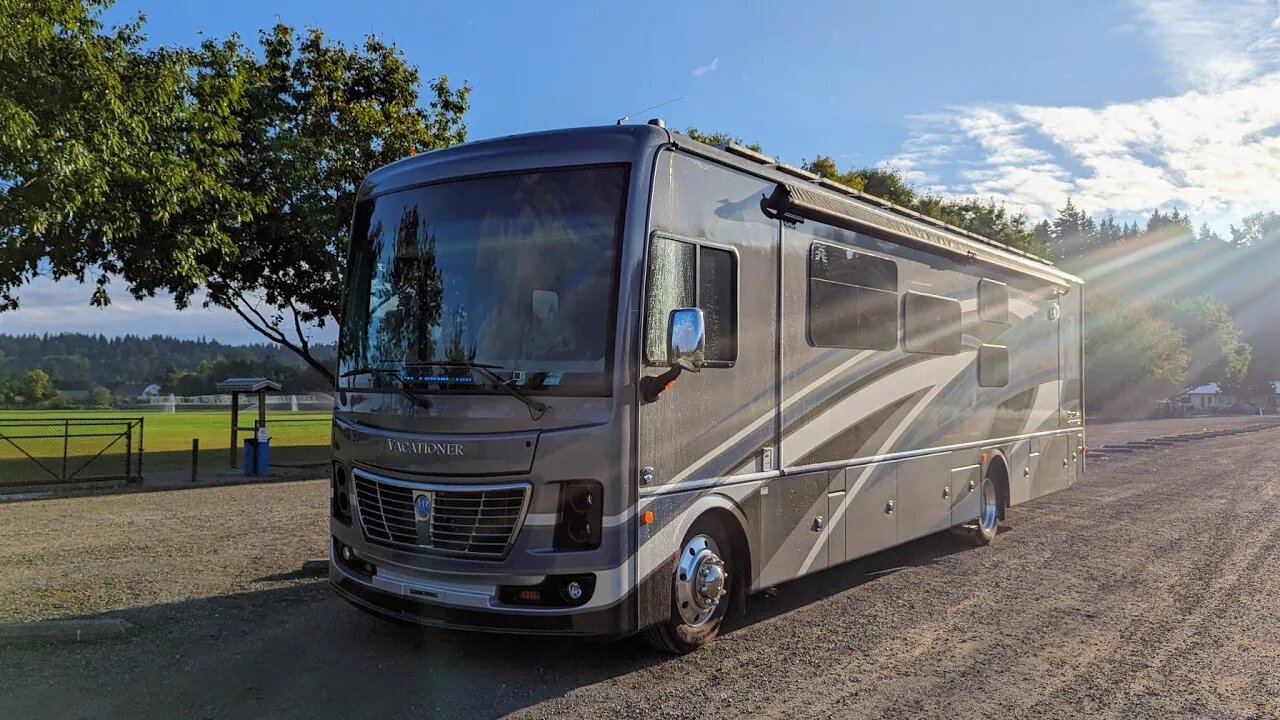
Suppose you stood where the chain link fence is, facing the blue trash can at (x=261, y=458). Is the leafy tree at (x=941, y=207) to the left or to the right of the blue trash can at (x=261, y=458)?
left

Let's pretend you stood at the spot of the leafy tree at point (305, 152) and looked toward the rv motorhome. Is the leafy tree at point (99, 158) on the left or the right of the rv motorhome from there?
right

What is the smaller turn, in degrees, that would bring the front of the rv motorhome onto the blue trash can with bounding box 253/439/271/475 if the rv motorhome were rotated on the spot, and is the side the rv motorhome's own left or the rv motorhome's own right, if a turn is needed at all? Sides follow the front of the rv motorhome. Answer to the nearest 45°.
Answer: approximately 90° to the rv motorhome's own right

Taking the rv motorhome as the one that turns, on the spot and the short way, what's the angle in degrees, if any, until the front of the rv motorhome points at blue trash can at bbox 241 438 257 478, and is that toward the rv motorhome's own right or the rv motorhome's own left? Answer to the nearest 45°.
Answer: approximately 90° to the rv motorhome's own right

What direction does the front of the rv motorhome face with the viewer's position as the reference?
facing the viewer and to the left of the viewer

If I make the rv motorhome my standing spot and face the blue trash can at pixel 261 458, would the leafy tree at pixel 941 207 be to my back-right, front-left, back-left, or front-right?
front-right

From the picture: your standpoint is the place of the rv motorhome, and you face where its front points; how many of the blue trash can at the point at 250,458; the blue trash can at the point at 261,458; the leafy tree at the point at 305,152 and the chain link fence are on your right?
4

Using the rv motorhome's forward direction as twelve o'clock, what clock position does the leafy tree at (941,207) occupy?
The leafy tree is roughly at 5 o'clock from the rv motorhome.

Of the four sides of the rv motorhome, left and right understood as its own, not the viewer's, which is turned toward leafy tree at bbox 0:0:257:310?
right

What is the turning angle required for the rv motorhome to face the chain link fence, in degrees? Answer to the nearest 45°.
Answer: approximately 90° to its right

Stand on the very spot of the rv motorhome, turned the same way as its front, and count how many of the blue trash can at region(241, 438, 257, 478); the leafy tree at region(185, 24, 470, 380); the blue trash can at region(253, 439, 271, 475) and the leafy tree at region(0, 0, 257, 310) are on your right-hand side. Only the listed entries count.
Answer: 4
